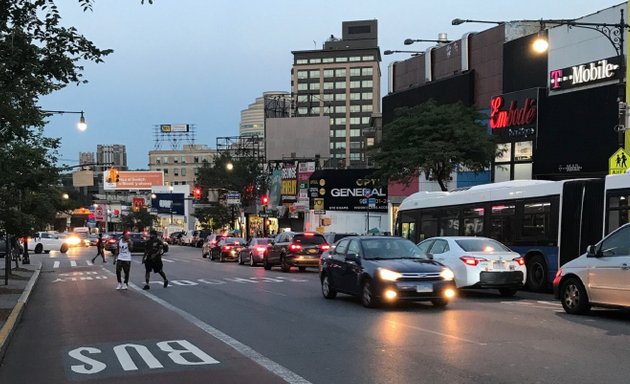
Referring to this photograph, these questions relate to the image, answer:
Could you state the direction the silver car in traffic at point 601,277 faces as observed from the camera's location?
facing away from the viewer and to the left of the viewer

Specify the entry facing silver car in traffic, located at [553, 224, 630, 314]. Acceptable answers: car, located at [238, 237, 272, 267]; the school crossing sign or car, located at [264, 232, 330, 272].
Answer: the school crossing sign

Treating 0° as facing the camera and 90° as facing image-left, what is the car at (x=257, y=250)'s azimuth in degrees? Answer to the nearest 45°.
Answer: approximately 135°

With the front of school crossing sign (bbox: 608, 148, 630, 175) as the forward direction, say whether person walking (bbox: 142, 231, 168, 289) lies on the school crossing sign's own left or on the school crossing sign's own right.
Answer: on the school crossing sign's own right

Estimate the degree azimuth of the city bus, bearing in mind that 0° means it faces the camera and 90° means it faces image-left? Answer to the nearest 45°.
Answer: approximately 135°

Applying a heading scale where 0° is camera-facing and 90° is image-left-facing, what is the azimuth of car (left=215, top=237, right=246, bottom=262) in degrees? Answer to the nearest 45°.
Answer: approximately 135°
